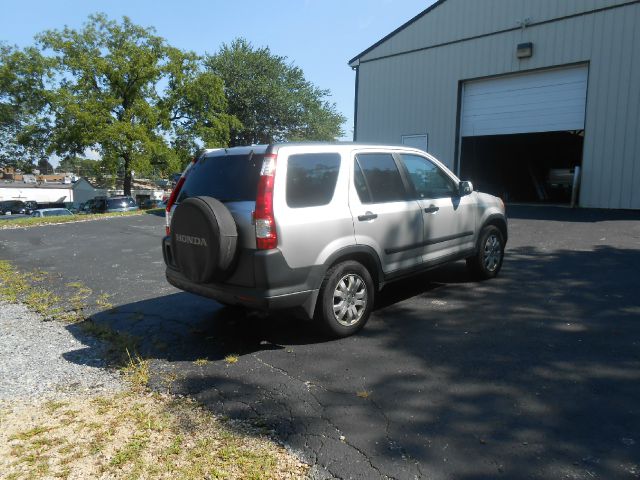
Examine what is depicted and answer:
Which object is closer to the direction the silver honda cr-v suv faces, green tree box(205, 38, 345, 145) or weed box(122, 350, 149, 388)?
the green tree

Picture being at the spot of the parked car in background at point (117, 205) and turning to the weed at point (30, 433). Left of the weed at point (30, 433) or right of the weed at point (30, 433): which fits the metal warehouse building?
left

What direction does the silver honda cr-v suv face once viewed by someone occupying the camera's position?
facing away from the viewer and to the right of the viewer

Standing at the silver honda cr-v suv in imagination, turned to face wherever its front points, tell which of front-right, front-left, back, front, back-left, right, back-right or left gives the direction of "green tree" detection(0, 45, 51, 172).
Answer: left

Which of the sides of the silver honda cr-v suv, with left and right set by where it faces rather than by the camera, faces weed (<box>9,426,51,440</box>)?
back

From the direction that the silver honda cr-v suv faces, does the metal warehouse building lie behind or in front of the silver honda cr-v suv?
in front

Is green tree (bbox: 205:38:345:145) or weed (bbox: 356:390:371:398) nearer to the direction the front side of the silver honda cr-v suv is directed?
the green tree

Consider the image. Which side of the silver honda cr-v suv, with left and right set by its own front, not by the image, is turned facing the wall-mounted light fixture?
front

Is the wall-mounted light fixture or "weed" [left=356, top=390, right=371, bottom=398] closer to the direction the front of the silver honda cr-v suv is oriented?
the wall-mounted light fixture

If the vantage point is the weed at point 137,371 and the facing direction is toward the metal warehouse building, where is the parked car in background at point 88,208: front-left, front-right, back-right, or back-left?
front-left

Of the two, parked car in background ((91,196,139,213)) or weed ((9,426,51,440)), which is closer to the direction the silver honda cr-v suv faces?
the parked car in background

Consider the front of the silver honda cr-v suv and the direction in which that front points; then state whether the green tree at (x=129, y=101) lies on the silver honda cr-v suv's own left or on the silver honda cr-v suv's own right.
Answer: on the silver honda cr-v suv's own left

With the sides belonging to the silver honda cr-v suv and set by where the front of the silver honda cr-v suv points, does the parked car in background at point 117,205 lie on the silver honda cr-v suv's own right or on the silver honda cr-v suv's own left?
on the silver honda cr-v suv's own left

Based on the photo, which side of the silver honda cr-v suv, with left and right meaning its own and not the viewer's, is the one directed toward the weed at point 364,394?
right

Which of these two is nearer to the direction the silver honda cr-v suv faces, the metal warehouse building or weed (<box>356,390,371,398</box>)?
the metal warehouse building

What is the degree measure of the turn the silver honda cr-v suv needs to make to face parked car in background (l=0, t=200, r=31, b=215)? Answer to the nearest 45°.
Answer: approximately 90° to its left
